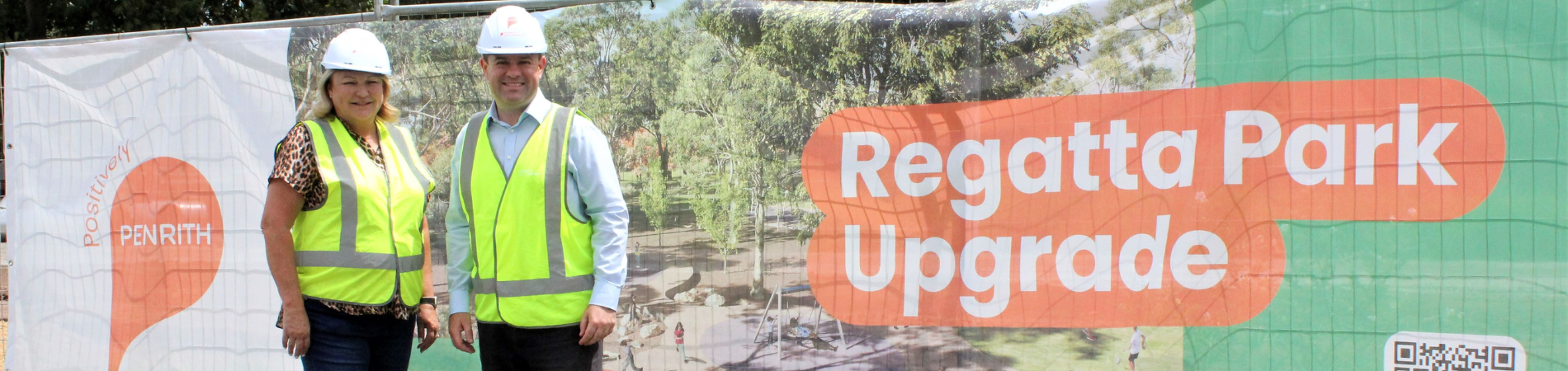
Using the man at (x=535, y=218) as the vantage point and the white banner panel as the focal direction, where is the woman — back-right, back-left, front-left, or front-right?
front-left

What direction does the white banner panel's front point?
toward the camera

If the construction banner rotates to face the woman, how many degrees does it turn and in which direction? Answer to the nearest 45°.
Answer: approximately 90° to its right

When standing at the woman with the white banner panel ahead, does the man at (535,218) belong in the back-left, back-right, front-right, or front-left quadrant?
back-right

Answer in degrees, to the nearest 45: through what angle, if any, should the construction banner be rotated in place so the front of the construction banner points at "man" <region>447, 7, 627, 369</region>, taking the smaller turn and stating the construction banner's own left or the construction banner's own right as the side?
approximately 45° to the construction banner's own right

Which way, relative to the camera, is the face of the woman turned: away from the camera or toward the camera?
toward the camera

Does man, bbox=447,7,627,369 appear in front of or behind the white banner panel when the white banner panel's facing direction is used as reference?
in front

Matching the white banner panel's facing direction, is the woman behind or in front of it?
in front

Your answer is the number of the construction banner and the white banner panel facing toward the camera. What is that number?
2
